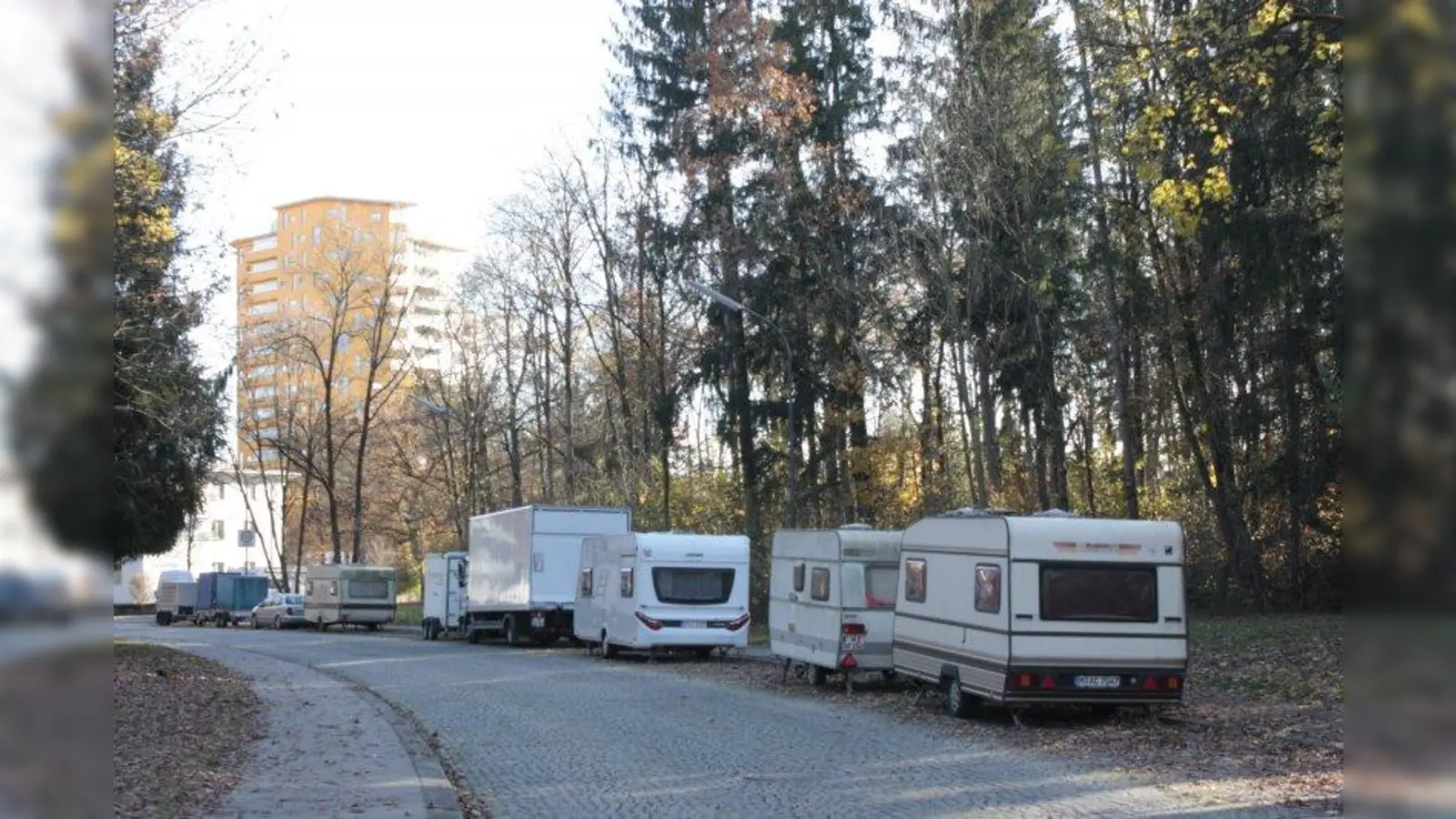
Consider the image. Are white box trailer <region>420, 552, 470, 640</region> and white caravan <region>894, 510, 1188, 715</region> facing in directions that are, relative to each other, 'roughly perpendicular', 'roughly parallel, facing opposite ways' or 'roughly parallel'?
roughly parallel

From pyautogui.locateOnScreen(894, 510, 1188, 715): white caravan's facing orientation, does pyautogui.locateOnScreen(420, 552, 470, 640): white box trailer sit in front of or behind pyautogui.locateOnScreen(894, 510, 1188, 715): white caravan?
in front

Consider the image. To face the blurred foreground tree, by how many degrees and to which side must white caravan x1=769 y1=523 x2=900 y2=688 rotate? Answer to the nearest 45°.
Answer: approximately 90° to its left

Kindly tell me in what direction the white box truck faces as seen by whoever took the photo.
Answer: facing away from the viewer and to the left of the viewer

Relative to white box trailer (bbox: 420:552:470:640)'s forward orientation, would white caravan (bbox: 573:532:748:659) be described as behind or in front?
behind

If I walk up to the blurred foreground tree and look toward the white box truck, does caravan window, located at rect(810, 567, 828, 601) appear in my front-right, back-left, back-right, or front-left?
front-right

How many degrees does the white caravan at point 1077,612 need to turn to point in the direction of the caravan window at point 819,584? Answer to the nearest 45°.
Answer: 0° — it already faces it

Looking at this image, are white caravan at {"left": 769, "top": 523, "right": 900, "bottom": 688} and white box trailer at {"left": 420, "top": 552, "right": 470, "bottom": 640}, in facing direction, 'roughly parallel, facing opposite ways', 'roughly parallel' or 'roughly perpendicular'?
roughly parallel

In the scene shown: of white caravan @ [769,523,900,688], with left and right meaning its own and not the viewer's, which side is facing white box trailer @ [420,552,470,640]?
front

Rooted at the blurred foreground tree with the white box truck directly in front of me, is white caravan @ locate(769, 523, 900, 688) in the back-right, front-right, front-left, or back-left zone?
front-right

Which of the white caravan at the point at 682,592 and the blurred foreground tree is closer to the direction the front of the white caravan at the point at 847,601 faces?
the white caravan

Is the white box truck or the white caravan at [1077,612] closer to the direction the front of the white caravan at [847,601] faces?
the white box truck

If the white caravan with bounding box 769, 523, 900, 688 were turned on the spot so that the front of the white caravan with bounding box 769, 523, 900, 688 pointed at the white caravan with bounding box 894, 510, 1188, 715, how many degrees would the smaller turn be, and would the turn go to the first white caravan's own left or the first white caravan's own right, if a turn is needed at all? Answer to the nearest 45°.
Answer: approximately 180°

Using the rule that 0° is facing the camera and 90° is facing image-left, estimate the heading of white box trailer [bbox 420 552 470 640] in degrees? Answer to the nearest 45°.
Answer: approximately 135°
